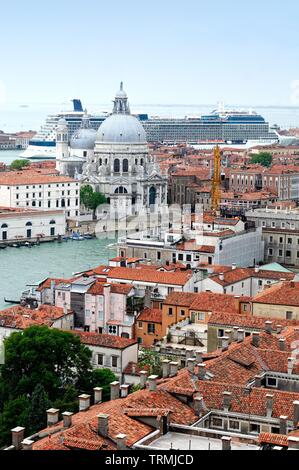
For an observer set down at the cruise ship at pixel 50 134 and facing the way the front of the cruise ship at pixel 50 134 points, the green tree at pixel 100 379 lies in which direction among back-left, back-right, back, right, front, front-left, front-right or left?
back-right

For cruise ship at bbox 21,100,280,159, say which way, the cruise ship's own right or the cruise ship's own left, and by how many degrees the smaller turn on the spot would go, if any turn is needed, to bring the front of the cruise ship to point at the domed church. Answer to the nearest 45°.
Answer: approximately 135° to the cruise ship's own right

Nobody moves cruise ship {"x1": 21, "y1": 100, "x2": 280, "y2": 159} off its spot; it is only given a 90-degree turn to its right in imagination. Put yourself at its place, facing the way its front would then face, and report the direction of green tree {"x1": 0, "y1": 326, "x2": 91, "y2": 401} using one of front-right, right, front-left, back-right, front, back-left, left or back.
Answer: front-right

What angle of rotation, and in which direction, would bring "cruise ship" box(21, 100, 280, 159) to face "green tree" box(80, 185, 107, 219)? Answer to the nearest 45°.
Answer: approximately 135° to its right

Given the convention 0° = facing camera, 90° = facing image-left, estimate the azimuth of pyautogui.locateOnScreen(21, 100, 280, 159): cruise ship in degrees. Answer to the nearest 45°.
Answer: approximately 225°

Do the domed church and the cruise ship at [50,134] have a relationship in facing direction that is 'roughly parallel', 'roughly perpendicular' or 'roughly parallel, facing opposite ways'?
roughly perpendicular

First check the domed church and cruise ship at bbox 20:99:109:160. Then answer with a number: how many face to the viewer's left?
0

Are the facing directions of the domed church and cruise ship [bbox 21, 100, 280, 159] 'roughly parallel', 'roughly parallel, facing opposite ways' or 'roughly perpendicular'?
roughly perpendicular

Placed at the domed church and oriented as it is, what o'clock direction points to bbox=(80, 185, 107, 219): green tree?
The green tree is roughly at 2 o'clock from the domed church.

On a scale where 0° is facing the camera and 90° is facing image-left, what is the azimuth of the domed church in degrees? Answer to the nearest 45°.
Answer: approximately 315°
